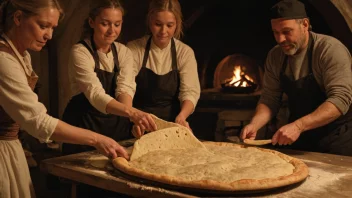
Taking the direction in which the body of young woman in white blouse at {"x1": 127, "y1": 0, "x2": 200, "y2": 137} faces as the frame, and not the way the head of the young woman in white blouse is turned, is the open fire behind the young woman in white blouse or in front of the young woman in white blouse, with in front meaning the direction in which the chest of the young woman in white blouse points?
behind

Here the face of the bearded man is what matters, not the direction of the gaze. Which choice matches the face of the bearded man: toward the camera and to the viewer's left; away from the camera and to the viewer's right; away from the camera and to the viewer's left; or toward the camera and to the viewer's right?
toward the camera and to the viewer's left

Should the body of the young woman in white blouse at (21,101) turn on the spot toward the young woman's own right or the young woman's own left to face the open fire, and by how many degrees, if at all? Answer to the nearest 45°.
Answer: approximately 45° to the young woman's own left

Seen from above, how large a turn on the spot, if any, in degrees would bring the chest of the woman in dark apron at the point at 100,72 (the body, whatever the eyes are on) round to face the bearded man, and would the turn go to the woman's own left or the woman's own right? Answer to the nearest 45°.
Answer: approximately 45° to the woman's own left

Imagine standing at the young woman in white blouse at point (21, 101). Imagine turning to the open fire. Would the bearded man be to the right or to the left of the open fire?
right

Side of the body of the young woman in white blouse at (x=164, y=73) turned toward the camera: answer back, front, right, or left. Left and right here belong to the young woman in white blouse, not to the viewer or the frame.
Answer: front

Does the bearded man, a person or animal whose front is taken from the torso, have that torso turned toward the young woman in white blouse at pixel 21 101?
yes

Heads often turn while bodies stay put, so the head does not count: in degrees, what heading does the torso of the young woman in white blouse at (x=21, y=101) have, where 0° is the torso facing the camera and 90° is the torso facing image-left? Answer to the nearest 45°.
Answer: approximately 270°

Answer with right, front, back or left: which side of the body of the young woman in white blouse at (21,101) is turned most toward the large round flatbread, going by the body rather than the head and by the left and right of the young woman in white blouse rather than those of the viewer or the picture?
front

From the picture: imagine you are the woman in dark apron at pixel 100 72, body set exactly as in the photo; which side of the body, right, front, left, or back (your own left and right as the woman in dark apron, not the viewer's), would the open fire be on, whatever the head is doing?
left

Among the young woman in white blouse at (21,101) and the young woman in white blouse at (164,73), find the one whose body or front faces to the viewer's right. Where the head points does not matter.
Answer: the young woman in white blouse at (21,101)
